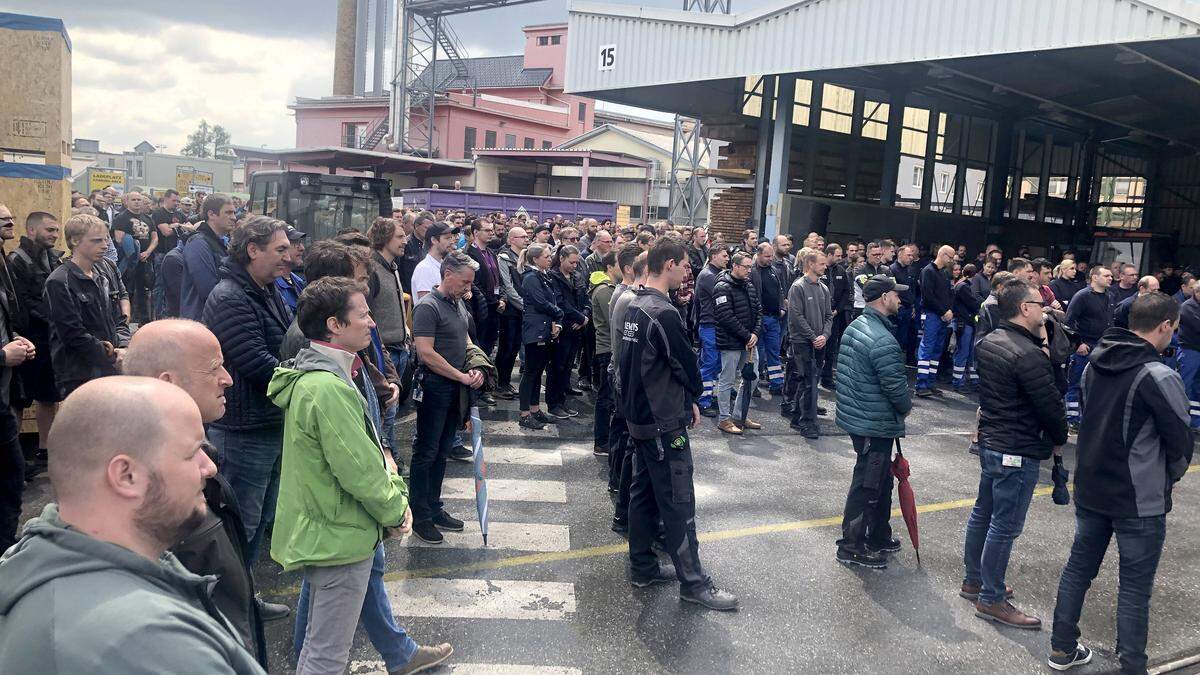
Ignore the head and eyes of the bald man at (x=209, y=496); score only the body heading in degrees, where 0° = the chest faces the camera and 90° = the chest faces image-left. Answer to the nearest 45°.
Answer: approximately 270°

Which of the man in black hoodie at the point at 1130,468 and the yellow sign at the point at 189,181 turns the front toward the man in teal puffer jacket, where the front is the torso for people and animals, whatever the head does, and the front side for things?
the yellow sign

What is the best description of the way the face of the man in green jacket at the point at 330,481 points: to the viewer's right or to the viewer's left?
to the viewer's right

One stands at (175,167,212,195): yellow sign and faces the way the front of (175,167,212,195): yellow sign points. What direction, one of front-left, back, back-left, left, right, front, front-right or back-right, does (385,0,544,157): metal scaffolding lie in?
back-left

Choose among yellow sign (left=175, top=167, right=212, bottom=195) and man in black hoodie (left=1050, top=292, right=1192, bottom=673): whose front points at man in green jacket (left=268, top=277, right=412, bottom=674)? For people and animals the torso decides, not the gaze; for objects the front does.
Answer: the yellow sign

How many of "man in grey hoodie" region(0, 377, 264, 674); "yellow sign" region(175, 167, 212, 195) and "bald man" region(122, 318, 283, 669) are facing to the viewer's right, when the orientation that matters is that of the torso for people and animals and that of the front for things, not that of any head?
2

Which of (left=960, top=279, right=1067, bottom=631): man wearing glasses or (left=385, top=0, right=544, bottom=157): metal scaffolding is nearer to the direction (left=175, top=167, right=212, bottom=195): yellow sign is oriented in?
the man wearing glasses

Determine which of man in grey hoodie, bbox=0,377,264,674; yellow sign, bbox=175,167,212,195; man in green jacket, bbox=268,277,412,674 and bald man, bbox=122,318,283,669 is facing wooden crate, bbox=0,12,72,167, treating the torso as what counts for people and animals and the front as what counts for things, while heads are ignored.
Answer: the yellow sign

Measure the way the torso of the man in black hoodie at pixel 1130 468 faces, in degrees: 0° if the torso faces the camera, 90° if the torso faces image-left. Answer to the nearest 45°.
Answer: approximately 225°

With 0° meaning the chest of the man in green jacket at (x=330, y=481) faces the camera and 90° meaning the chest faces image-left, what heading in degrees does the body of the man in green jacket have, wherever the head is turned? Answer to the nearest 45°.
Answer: approximately 270°
